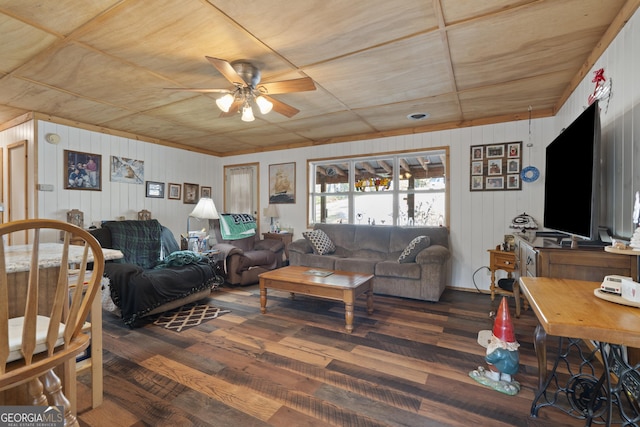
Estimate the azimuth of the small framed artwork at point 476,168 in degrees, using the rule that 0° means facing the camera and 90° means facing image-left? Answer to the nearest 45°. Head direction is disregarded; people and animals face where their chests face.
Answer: approximately 0°

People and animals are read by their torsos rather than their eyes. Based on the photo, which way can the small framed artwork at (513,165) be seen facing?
toward the camera

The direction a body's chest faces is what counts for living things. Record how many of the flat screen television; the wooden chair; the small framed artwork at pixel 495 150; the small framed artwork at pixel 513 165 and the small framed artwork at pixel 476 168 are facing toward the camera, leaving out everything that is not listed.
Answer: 3

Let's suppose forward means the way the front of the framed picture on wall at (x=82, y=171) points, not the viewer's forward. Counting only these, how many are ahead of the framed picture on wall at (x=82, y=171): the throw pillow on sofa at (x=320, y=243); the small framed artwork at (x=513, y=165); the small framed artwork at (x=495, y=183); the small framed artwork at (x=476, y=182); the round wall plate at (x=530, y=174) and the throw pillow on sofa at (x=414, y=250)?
6

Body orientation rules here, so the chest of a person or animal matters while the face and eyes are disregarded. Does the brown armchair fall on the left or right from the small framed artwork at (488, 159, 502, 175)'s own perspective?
on its right

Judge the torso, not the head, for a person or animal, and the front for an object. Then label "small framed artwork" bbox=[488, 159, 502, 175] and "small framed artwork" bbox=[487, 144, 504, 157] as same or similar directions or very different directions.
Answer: same or similar directions

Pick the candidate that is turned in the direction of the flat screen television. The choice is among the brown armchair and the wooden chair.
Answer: the brown armchair

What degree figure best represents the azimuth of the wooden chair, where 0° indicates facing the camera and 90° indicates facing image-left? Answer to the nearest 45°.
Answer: approximately 135°

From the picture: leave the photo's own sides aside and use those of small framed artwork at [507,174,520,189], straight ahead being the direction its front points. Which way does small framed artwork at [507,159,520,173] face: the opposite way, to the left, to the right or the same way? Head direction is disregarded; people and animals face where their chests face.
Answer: the same way

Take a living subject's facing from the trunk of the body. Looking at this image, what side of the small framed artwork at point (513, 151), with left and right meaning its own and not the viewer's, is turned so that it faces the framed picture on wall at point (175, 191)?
right

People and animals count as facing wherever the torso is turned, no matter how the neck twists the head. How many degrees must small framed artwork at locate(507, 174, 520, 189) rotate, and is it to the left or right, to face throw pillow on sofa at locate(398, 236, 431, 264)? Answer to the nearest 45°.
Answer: approximately 45° to its right

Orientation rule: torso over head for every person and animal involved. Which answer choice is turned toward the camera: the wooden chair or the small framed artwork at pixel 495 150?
the small framed artwork

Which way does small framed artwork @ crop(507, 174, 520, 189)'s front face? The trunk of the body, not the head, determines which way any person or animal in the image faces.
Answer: toward the camera

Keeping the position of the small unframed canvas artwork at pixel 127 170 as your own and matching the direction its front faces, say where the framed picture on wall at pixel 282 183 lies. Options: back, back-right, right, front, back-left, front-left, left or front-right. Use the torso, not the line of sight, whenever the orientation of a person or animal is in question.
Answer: front-left
